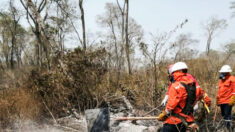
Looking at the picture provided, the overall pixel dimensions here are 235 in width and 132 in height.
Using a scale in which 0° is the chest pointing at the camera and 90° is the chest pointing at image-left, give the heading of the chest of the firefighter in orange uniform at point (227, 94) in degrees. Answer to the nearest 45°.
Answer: approximately 45°

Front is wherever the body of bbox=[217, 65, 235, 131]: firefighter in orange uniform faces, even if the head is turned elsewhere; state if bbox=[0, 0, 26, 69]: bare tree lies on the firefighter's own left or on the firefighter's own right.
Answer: on the firefighter's own right
